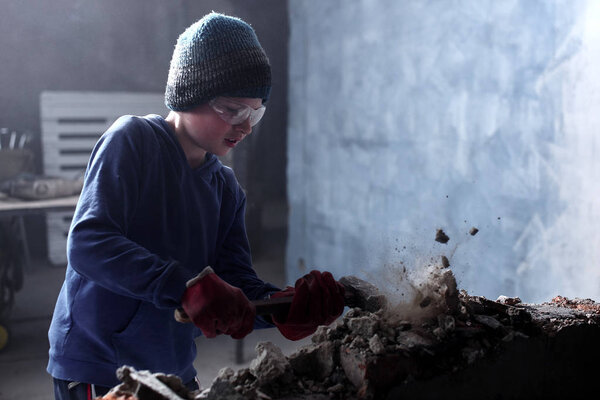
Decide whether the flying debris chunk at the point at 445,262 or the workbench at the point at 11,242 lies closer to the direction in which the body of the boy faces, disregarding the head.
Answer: the flying debris chunk

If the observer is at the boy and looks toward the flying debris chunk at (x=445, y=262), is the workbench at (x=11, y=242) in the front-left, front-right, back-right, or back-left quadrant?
back-left

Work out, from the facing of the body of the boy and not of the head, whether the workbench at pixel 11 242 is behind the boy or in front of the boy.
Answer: behind

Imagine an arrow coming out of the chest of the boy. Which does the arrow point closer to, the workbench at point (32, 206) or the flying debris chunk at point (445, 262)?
the flying debris chunk

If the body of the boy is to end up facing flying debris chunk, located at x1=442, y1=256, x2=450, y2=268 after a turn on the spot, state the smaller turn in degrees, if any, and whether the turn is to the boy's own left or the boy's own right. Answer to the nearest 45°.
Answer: approximately 45° to the boy's own left

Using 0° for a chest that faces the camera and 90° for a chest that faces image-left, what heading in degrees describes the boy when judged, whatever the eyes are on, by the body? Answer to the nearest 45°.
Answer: approximately 315°

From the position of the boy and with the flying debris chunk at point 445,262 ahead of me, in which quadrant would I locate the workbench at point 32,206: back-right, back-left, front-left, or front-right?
back-left

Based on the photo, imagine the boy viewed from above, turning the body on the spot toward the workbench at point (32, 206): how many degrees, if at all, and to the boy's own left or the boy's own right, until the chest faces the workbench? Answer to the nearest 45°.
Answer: approximately 135° to the boy's own left
